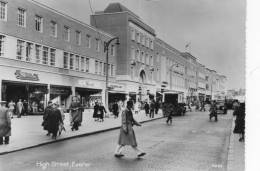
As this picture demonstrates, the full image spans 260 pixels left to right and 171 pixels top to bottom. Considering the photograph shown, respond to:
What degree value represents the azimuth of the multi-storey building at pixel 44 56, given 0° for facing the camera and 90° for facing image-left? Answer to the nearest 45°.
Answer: approximately 315°

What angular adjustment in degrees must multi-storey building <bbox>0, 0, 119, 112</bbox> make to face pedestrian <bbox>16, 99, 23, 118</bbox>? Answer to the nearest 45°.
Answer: approximately 45° to its right

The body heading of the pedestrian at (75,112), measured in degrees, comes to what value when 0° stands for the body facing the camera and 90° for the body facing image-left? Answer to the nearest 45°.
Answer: approximately 0°
